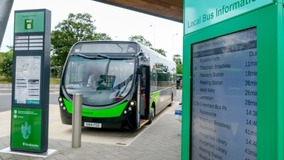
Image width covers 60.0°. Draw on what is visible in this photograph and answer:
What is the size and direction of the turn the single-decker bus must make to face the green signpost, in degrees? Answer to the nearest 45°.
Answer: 0° — it already faces it

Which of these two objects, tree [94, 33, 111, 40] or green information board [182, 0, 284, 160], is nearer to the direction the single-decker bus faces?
the green information board

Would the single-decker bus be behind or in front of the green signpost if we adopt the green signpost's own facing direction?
behind

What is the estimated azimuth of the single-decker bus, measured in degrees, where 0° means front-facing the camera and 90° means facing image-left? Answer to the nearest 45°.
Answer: approximately 45°

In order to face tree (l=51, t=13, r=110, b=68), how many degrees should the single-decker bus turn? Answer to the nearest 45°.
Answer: approximately 135° to its right

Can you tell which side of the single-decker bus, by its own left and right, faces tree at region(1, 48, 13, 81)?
right

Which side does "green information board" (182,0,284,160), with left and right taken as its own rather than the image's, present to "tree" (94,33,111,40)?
right
